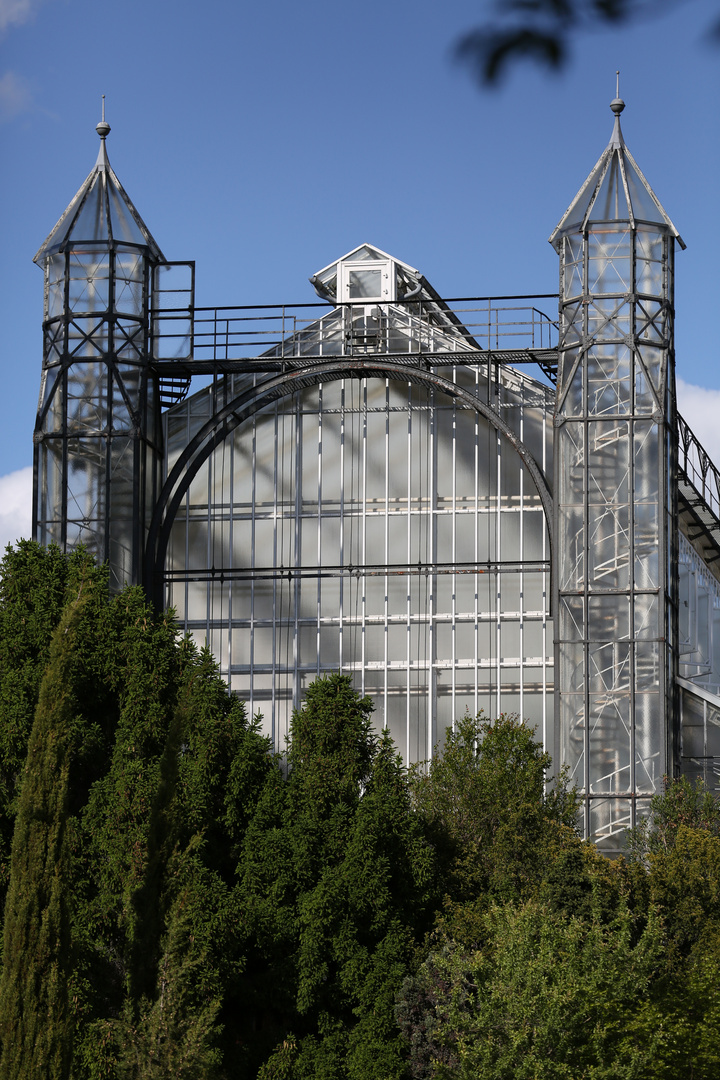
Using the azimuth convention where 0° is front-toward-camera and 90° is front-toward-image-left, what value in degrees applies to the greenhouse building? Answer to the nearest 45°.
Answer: approximately 0°

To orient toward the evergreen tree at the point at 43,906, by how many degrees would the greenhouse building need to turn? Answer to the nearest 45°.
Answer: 0° — it already faces it

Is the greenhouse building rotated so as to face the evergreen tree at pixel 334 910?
yes
